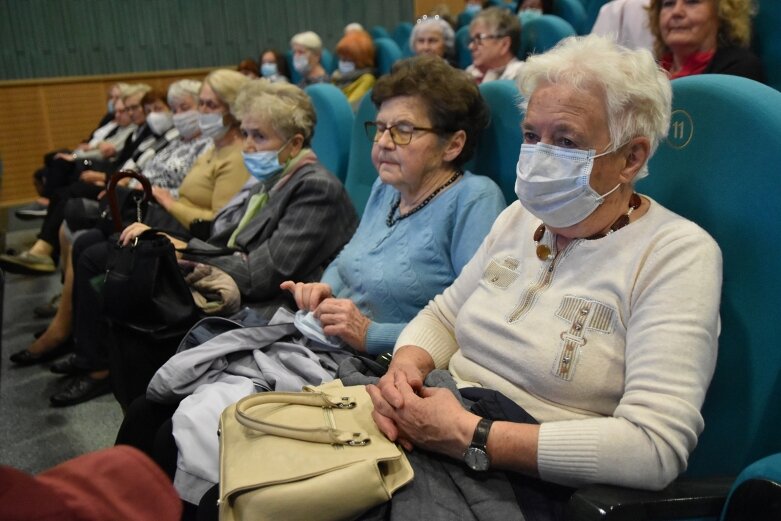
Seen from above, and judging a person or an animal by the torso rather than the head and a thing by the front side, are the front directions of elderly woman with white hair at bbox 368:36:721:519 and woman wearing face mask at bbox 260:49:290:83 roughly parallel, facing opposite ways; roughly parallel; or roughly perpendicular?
roughly parallel

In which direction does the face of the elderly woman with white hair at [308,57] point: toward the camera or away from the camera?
toward the camera

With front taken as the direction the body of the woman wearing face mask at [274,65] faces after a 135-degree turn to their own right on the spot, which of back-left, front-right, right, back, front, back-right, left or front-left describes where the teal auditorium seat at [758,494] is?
back

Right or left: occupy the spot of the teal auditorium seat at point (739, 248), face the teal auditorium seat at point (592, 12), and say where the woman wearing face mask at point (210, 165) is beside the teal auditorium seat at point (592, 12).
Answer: left

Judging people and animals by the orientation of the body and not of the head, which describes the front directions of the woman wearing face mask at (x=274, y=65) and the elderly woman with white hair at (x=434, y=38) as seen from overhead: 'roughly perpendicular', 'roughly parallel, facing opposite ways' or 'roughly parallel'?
roughly parallel

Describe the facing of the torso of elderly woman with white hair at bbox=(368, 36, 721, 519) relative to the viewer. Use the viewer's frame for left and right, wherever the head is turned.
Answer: facing the viewer and to the left of the viewer

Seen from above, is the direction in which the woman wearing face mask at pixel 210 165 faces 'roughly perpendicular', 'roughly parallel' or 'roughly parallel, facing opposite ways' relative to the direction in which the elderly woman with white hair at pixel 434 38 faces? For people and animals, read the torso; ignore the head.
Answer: roughly parallel

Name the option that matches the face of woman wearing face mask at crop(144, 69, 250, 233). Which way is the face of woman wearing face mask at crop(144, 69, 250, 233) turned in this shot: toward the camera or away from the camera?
toward the camera

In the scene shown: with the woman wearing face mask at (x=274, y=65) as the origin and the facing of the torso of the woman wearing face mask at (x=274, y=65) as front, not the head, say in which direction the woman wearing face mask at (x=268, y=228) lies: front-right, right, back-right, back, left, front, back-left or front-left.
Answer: front-left

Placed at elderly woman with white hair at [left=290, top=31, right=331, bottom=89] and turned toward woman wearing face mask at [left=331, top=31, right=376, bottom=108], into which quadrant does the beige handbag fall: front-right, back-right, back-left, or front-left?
front-right

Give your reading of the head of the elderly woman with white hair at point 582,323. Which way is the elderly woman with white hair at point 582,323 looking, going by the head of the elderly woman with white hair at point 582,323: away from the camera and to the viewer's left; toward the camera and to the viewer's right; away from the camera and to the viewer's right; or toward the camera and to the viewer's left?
toward the camera and to the viewer's left

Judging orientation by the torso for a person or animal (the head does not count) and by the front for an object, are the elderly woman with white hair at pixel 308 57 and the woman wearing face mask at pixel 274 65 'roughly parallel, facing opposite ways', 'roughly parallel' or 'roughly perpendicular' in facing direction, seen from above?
roughly parallel

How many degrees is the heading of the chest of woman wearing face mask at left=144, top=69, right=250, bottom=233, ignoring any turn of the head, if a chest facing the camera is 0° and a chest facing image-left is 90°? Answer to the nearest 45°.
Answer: approximately 45°
